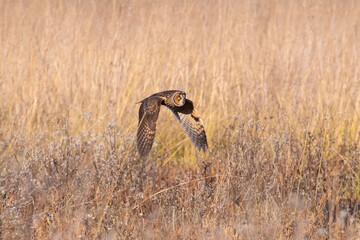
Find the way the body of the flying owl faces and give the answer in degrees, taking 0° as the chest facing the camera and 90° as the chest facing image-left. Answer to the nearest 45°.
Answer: approximately 315°
